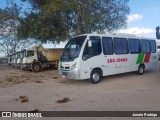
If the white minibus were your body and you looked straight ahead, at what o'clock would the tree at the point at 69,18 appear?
The tree is roughly at 4 o'clock from the white minibus.

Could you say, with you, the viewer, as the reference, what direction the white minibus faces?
facing the viewer and to the left of the viewer
